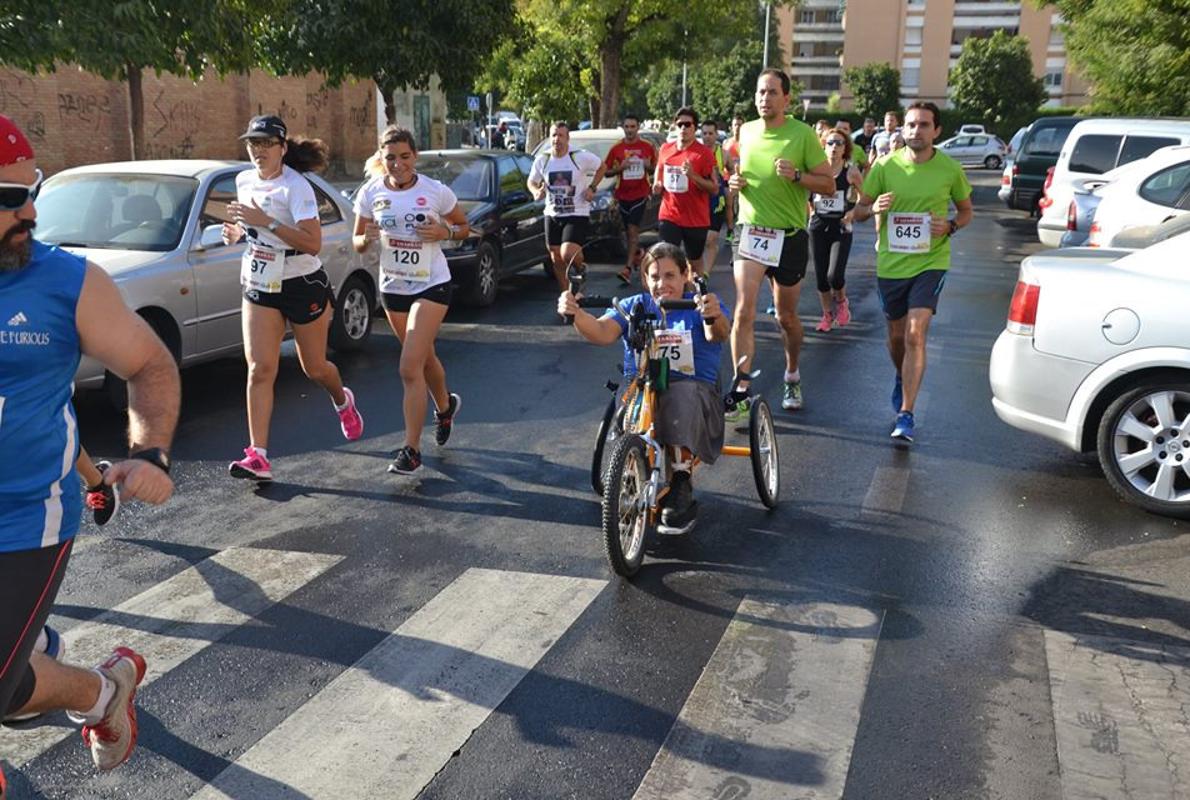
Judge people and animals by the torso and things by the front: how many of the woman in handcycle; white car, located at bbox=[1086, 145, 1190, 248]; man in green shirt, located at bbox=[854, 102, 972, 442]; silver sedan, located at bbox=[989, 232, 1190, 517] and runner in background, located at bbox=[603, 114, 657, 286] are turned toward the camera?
3

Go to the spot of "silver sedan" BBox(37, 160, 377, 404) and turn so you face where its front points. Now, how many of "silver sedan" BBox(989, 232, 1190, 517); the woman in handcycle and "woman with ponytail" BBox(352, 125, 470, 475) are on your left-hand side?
3

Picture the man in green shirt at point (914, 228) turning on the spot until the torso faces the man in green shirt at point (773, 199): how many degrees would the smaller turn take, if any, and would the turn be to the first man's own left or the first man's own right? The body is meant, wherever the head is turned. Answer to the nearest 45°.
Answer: approximately 90° to the first man's own right

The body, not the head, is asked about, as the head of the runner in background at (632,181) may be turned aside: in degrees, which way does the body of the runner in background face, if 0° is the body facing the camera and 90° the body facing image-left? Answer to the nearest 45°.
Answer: approximately 0°

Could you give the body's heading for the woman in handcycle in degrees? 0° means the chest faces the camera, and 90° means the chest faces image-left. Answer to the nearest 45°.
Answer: approximately 0°

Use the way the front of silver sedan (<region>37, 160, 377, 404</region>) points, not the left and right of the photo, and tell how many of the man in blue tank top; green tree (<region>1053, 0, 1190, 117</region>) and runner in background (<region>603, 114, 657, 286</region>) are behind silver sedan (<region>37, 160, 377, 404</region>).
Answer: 2

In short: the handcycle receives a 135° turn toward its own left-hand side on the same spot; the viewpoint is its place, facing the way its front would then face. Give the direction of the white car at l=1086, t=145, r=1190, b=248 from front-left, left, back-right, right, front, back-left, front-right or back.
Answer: front
